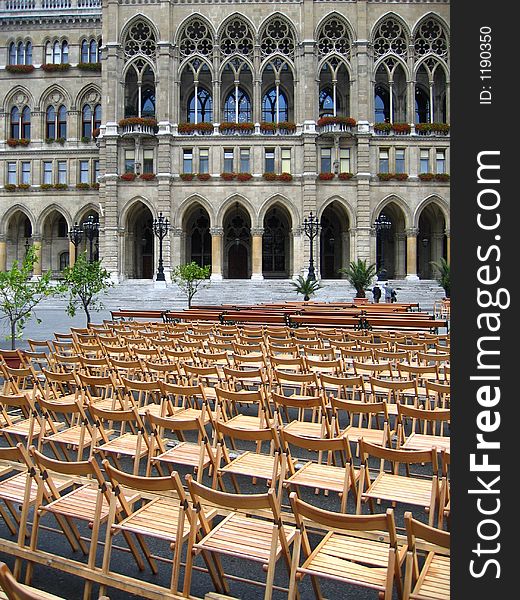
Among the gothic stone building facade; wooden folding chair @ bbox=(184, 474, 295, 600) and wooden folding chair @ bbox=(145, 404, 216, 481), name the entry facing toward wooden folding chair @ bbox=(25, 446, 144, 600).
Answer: the gothic stone building facade

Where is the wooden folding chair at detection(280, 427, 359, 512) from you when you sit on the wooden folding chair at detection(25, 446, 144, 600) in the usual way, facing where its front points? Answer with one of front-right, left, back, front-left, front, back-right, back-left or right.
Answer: front-right

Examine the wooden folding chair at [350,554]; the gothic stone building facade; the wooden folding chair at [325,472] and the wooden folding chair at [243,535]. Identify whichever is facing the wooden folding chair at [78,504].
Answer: the gothic stone building facade

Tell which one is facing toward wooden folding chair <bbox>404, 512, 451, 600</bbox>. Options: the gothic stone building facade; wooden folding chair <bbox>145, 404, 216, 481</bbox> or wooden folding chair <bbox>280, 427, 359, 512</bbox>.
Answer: the gothic stone building facade

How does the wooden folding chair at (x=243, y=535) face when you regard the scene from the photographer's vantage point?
facing away from the viewer and to the right of the viewer

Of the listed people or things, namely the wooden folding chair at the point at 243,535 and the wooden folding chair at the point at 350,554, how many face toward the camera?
0

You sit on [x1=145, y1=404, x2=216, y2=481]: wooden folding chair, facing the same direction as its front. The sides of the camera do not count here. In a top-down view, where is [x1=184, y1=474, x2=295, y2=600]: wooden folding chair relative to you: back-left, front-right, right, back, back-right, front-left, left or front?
back-right

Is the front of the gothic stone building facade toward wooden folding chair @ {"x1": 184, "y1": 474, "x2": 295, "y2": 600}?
yes

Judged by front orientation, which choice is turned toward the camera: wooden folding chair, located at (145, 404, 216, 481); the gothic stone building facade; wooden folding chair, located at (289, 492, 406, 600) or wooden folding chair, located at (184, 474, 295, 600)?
the gothic stone building facade

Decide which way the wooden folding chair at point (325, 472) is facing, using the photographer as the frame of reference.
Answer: facing away from the viewer and to the right of the viewer

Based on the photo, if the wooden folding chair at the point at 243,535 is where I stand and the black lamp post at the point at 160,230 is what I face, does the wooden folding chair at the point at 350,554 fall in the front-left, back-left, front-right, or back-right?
back-right

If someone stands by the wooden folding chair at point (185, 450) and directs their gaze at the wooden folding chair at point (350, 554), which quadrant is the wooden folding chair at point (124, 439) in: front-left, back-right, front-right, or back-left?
back-right

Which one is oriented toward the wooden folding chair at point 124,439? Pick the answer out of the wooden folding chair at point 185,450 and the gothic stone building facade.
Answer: the gothic stone building facade

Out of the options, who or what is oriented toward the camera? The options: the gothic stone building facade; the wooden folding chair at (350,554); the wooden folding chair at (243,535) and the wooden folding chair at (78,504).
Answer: the gothic stone building facade

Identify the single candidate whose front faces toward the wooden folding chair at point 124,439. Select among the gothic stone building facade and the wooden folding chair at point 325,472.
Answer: the gothic stone building facade

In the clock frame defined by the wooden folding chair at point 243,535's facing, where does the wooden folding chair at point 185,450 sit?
the wooden folding chair at point 185,450 is roughly at 10 o'clock from the wooden folding chair at point 243,535.

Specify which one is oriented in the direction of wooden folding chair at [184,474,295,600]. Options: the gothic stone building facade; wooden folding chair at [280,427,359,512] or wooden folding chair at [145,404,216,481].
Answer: the gothic stone building facade

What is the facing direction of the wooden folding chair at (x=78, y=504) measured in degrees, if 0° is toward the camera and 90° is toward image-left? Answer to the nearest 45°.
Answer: approximately 225°

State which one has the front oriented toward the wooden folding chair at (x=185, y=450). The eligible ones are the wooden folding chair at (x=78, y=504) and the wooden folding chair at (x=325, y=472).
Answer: the wooden folding chair at (x=78, y=504)
